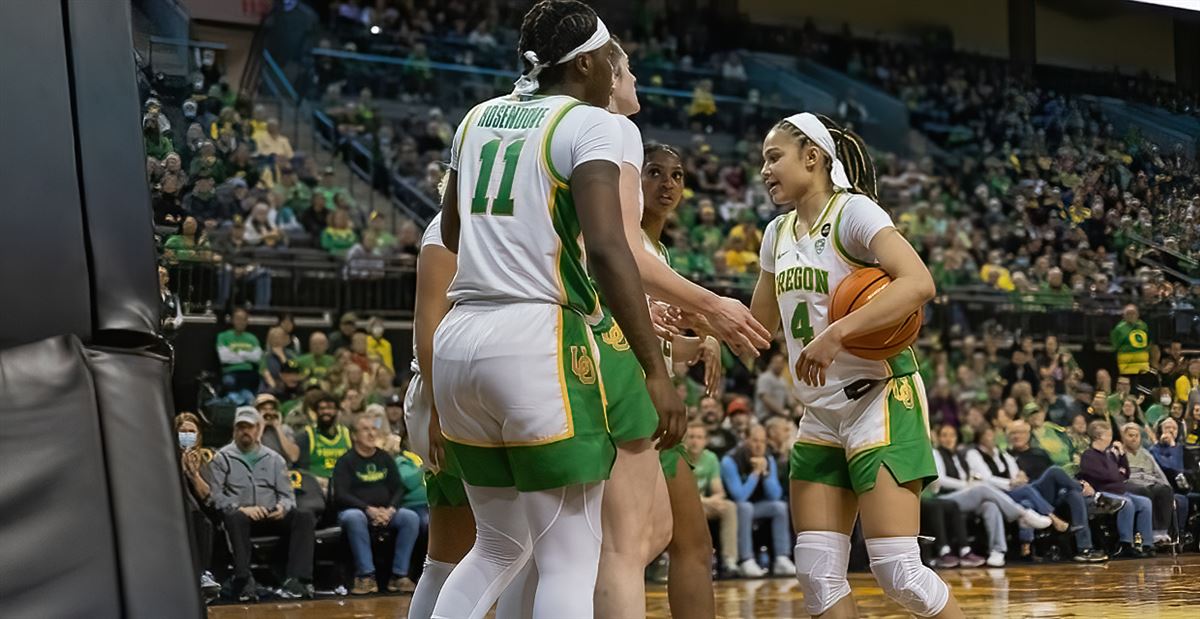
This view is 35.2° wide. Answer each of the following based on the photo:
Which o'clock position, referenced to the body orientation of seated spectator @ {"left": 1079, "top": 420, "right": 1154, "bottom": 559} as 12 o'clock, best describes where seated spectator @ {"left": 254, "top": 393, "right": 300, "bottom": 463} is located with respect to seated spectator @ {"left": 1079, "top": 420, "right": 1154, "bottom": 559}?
seated spectator @ {"left": 254, "top": 393, "right": 300, "bottom": 463} is roughly at 4 o'clock from seated spectator @ {"left": 1079, "top": 420, "right": 1154, "bottom": 559}.

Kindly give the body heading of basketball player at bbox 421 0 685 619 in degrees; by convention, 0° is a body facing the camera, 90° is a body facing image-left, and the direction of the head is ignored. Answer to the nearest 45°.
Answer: approximately 225°

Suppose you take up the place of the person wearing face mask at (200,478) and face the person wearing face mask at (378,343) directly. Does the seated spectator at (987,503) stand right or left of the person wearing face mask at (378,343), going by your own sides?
right

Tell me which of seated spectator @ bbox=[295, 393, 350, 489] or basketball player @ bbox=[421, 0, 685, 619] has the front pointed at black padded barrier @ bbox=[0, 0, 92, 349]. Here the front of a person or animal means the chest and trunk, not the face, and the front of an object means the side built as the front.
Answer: the seated spectator

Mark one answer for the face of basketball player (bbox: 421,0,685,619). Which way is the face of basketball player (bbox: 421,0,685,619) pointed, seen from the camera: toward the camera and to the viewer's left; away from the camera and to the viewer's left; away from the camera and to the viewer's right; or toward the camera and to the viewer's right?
away from the camera and to the viewer's right

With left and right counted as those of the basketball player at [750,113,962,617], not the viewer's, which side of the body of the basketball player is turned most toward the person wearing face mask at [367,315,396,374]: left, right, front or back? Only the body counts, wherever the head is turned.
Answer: right
